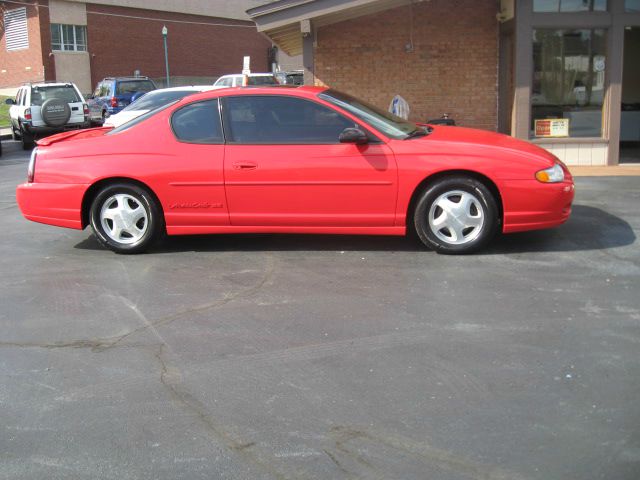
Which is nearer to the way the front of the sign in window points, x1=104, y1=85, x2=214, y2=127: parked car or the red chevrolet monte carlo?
the red chevrolet monte carlo

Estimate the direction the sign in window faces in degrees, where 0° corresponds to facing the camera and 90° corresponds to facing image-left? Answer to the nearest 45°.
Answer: approximately 0°

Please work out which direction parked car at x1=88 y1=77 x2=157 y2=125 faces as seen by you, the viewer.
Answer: facing away from the viewer and to the left of the viewer

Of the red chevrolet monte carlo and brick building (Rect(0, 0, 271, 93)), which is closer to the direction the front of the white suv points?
the brick building

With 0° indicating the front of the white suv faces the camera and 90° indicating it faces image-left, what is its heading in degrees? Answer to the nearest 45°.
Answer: approximately 135°

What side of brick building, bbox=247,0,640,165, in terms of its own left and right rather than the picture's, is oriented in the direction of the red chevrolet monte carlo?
front

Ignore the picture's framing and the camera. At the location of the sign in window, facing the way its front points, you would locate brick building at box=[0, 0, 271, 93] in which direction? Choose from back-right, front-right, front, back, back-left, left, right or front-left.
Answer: back-right

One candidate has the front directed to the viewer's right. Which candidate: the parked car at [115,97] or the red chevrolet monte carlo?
the red chevrolet monte carlo

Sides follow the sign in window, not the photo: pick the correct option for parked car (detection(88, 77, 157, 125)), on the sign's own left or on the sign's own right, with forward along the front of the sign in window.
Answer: on the sign's own right

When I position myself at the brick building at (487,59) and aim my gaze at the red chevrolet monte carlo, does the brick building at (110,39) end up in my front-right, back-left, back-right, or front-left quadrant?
back-right

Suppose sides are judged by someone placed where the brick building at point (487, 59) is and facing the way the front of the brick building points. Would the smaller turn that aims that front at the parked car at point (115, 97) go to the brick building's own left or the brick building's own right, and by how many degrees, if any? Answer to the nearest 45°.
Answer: approximately 135° to the brick building's own right

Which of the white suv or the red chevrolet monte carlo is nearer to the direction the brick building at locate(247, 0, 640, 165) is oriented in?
the red chevrolet monte carlo

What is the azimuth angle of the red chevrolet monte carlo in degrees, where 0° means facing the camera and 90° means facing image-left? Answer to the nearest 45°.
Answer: approximately 270°

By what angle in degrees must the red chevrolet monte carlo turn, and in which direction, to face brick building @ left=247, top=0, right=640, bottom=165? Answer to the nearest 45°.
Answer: approximately 45° to its left

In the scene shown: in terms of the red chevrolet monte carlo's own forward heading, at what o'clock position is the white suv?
The white suv is roughly at 8 o'clock from the red chevrolet monte carlo.

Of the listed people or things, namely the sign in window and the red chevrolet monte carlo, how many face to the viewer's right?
1
